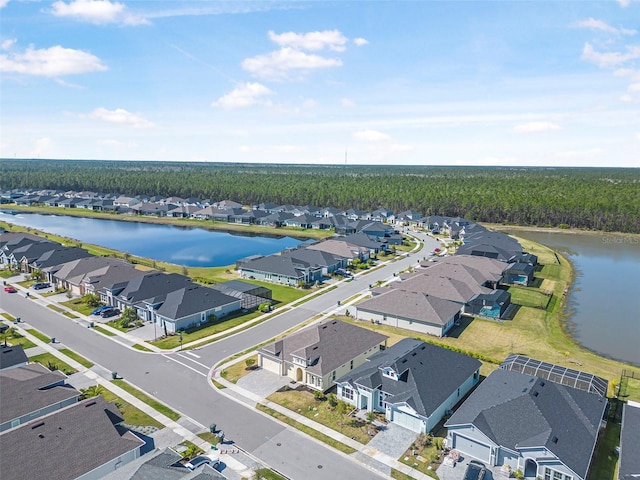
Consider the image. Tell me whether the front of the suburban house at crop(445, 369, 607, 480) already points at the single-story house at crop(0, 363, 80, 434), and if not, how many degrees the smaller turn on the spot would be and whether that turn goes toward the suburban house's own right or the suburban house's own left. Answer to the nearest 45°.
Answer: approximately 45° to the suburban house's own right

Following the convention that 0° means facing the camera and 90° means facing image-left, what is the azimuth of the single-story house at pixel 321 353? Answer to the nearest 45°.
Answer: approximately 45°

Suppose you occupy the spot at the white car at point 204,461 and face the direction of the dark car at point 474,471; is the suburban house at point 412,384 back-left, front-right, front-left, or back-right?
front-left

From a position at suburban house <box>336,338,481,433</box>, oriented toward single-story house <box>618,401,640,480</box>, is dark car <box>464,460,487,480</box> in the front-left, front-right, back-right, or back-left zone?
front-right

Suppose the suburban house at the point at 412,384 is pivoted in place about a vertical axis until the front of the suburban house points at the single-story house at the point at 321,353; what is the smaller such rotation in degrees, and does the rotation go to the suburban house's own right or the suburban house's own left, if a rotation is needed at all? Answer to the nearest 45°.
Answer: approximately 90° to the suburban house's own right

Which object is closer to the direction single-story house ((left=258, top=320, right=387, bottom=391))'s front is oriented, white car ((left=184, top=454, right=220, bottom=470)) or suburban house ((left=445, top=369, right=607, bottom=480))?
the white car

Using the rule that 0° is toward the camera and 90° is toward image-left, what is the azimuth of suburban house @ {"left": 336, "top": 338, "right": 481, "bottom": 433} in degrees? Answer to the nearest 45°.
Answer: approximately 45°

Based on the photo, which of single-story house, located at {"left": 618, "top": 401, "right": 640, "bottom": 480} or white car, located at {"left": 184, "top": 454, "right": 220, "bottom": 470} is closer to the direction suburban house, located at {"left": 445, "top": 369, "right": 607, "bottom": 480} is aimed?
the white car

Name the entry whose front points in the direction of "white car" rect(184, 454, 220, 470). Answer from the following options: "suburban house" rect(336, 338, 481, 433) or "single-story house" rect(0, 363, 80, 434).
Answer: the suburban house

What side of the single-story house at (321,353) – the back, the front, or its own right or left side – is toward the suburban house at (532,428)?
left

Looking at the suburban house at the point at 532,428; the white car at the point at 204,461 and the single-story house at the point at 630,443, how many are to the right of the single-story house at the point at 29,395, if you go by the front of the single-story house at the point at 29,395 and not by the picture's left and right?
3

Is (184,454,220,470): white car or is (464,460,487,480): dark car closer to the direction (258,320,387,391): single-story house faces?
the white car

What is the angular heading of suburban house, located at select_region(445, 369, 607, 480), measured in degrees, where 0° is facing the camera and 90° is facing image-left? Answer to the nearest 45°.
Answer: approximately 45°

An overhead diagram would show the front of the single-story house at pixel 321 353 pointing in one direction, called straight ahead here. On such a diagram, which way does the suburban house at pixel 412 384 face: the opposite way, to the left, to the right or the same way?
the same way

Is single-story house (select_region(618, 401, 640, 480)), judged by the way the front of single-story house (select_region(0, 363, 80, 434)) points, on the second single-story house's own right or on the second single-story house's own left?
on the second single-story house's own right

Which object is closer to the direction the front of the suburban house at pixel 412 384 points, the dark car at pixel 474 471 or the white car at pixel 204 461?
the white car

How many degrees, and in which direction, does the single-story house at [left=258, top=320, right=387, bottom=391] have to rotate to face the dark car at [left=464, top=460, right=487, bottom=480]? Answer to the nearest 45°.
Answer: approximately 90° to its left

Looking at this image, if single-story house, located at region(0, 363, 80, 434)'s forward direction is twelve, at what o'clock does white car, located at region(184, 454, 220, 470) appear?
The white car is roughly at 3 o'clock from the single-story house.

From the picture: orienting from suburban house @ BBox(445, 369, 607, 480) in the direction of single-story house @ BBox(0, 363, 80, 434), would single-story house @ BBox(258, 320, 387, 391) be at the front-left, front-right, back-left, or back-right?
front-right

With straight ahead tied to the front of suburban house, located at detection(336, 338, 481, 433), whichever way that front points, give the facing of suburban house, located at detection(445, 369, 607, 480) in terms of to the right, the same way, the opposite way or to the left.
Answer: the same way

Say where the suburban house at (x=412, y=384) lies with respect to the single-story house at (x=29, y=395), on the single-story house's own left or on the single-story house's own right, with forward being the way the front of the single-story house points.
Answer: on the single-story house's own right
